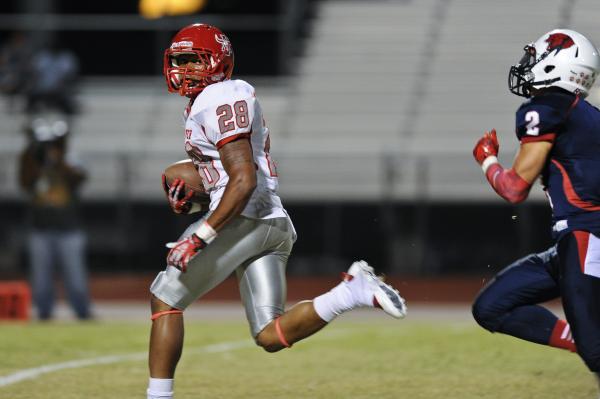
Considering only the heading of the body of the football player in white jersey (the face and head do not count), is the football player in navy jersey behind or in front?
behind

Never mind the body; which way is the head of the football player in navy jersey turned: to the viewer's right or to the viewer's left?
to the viewer's left

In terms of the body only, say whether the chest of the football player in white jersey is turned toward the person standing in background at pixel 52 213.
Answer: no

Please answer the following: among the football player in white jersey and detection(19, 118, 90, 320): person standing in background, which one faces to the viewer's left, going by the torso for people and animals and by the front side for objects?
the football player in white jersey

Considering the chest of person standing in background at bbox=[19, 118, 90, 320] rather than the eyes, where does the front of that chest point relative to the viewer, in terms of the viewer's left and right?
facing the viewer

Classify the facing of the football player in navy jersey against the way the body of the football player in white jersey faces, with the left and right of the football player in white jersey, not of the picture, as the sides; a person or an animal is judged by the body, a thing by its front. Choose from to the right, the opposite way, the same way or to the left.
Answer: the same way

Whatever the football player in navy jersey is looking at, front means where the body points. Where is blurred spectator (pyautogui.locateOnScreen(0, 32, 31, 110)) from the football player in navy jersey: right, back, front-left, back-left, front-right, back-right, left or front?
front-right

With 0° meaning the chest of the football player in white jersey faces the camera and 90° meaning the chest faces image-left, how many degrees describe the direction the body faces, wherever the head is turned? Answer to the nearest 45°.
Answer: approximately 90°

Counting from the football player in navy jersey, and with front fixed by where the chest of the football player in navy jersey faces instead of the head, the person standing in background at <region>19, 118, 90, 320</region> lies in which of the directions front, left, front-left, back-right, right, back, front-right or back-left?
front-right

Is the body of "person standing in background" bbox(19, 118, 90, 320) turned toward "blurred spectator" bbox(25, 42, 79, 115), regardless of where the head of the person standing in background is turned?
no

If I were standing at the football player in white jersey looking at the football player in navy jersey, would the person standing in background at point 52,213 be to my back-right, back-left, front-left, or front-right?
back-left

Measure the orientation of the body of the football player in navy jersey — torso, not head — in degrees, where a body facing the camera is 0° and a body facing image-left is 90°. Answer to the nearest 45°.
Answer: approximately 90°

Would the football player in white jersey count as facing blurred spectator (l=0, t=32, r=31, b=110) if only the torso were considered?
no

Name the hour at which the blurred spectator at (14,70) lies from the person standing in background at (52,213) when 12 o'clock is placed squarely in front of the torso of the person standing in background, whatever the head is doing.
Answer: The blurred spectator is roughly at 6 o'clock from the person standing in background.

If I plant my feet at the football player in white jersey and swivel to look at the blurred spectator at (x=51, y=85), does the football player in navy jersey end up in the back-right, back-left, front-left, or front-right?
back-right

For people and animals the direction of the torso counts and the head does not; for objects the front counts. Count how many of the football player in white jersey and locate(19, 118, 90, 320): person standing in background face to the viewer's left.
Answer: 1

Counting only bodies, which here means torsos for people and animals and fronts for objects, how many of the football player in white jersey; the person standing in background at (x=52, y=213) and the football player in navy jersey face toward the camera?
1
